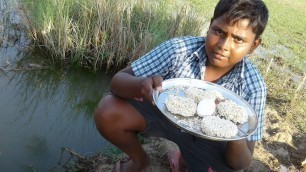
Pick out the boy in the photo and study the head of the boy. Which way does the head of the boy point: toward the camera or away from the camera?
toward the camera

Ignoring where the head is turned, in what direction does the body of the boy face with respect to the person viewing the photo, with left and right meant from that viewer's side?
facing the viewer
